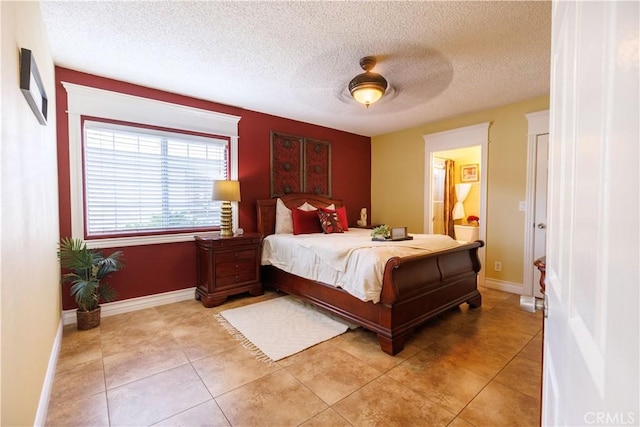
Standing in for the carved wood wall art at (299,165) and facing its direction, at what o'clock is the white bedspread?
The white bedspread is roughly at 1 o'clock from the carved wood wall art.

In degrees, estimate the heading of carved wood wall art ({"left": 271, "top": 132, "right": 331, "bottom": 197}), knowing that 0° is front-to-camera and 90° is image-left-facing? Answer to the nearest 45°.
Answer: approximately 315°

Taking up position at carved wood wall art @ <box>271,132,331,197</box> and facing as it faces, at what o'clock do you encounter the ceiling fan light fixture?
The ceiling fan light fixture is roughly at 1 o'clock from the carved wood wall art.

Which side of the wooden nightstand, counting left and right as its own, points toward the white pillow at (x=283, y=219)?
left

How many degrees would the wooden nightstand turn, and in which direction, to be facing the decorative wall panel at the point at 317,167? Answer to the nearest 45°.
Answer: approximately 90° to its left

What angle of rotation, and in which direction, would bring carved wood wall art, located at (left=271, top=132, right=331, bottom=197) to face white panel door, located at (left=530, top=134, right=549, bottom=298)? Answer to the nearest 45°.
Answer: approximately 45° to its left
